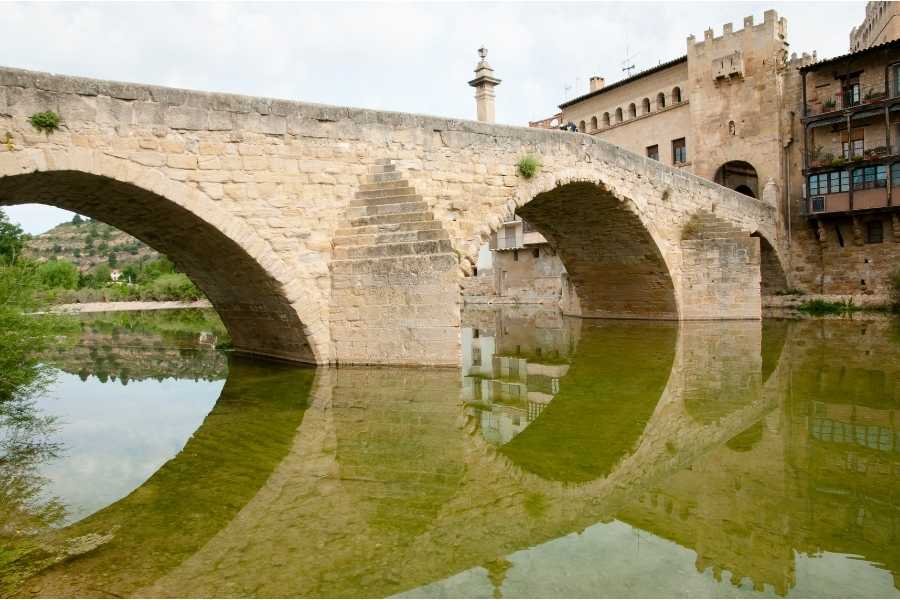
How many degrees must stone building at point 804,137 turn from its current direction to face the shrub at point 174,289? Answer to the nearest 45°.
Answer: approximately 45° to its right

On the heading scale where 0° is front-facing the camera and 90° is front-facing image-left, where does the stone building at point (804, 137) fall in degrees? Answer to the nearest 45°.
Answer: approximately 45°

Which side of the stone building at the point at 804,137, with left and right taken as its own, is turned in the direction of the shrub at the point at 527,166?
front

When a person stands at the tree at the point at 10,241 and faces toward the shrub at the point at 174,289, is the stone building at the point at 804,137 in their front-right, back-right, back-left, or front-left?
front-right

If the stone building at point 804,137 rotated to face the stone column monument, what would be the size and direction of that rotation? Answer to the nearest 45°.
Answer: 0° — it already faces it

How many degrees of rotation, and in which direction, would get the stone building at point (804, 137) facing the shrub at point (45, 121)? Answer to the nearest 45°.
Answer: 0° — it already faces it

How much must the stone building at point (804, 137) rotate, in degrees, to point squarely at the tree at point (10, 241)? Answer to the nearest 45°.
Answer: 0° — it already faces it
